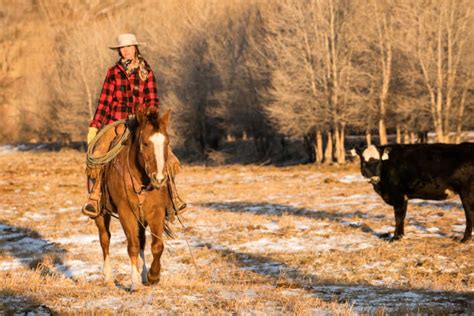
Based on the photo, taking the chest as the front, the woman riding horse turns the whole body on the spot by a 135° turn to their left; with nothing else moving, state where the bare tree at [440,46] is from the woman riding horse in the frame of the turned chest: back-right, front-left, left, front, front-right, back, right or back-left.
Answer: front

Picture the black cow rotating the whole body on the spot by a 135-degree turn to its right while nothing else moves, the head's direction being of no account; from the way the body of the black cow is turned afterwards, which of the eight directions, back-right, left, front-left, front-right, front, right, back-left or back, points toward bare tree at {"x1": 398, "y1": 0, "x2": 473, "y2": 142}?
front-left

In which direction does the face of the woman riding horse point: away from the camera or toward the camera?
toward the camera

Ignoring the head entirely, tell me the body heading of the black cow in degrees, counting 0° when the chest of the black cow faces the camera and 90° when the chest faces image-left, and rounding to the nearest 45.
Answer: approximately 90°

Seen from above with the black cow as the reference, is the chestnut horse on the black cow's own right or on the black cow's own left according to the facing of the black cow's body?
on the black cow's own left

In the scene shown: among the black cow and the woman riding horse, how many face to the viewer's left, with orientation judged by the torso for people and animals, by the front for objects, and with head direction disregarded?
1

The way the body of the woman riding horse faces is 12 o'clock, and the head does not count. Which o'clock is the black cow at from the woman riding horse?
The black cow is roughly at 8 o'clock from the woman riding horse.

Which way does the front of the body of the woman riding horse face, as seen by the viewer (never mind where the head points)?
toward the camera
